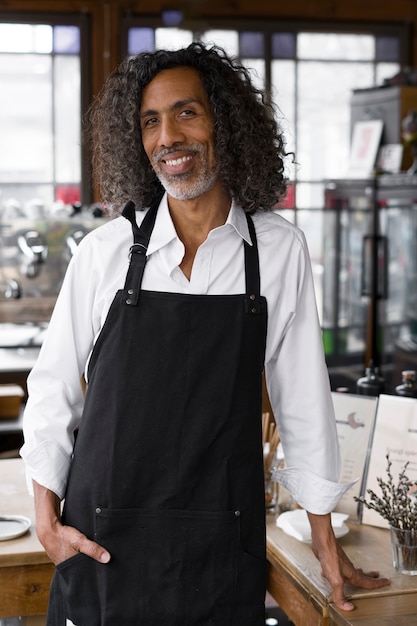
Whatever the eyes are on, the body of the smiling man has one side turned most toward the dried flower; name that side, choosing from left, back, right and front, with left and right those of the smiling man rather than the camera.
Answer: left

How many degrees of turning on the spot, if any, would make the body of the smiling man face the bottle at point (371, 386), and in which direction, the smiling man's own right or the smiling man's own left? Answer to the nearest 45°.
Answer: approximately 135° to the smiling man's own left

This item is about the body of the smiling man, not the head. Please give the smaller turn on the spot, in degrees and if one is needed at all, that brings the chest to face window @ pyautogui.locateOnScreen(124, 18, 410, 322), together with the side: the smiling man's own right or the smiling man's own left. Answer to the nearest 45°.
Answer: approximately 180°

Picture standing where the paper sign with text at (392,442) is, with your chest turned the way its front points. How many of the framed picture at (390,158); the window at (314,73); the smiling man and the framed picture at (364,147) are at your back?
3

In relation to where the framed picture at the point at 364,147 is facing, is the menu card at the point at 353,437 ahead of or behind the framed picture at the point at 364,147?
ahead

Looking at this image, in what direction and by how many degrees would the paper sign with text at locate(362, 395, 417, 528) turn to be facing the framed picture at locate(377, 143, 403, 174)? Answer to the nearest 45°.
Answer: approximately 180°

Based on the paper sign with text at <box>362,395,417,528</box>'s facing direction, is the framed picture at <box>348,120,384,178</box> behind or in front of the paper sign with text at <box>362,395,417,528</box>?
behind

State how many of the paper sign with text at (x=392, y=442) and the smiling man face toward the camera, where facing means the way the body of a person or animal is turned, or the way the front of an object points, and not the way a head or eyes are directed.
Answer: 2

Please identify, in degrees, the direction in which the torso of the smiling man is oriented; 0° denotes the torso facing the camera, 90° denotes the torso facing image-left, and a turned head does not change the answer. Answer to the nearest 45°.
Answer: approximately 0°
